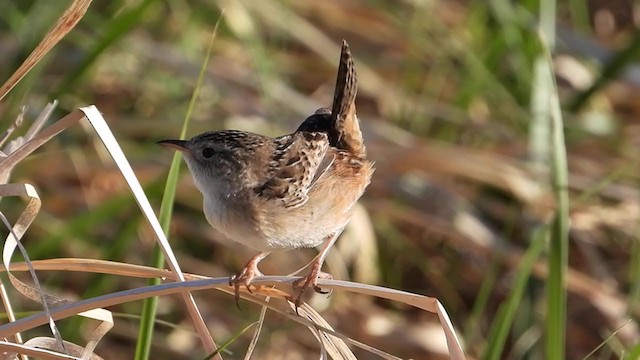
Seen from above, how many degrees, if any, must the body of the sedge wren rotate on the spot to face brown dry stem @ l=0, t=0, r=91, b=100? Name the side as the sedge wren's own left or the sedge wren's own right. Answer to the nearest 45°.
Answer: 0° — it already faces it

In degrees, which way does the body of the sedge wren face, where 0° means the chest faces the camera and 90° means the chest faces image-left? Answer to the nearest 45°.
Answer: approximately 90°

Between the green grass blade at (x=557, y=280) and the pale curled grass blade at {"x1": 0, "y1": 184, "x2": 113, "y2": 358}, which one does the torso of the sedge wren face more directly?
the pale curled grass blade

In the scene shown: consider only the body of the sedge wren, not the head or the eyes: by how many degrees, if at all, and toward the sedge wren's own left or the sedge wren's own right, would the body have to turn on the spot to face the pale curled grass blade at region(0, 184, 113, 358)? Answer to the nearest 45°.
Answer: approximately 45° to the sedge wren's own left

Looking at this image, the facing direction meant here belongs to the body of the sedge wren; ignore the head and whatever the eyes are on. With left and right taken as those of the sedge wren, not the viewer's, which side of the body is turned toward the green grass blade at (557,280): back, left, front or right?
back

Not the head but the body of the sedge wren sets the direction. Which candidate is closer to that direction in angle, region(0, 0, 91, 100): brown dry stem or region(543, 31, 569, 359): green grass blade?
the brown dry stem

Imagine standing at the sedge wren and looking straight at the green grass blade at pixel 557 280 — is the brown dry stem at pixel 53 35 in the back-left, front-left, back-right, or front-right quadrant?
back-left

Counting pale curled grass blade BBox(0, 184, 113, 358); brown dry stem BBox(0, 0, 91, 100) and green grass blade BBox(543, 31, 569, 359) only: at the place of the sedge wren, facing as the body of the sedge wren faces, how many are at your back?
1
